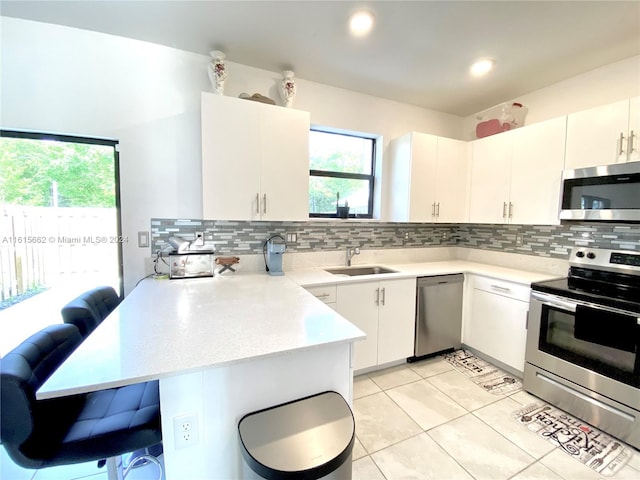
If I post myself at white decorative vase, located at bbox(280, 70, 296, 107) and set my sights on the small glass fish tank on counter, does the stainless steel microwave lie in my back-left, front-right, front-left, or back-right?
back-left

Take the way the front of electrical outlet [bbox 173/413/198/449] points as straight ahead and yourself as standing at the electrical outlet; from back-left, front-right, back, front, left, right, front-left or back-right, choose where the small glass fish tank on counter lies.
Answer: back

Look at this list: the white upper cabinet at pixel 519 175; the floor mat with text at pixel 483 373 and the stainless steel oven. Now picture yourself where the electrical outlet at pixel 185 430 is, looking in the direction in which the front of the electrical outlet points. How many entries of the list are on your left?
3

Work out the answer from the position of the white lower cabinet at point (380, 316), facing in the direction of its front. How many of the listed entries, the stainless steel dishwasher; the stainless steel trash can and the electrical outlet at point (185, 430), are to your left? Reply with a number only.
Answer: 1

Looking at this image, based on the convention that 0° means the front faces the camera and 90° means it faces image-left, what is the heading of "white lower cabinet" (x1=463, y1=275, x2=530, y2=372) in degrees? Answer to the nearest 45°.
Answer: approximately 45°

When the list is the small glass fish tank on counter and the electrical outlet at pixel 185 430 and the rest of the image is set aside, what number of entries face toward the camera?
2
